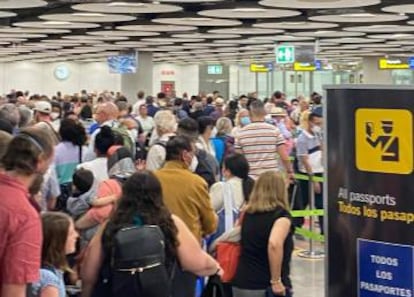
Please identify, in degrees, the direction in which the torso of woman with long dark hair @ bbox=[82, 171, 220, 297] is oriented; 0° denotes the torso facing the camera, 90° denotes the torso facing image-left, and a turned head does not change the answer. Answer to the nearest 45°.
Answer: approximately 180°

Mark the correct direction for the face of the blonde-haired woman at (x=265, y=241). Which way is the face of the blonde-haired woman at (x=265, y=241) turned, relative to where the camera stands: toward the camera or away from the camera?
away from the camera

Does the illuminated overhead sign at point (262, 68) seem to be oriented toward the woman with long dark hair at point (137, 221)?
yes

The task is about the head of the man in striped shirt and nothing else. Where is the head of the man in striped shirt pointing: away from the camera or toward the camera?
away from the camera

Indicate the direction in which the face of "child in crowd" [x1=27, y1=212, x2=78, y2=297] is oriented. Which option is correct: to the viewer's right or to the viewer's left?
to the viewer's right

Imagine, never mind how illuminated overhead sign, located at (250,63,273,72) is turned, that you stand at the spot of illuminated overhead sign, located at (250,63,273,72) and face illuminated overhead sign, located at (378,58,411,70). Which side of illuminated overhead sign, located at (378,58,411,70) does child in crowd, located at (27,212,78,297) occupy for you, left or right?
right

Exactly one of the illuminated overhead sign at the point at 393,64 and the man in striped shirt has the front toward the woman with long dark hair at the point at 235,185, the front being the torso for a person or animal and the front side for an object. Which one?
the illuminated overhead sign

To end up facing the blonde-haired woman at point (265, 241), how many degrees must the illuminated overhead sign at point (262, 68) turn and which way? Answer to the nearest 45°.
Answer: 0° — it already faces them

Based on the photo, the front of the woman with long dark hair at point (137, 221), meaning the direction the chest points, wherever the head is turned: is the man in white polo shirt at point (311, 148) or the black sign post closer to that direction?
the man in white polo shirt
